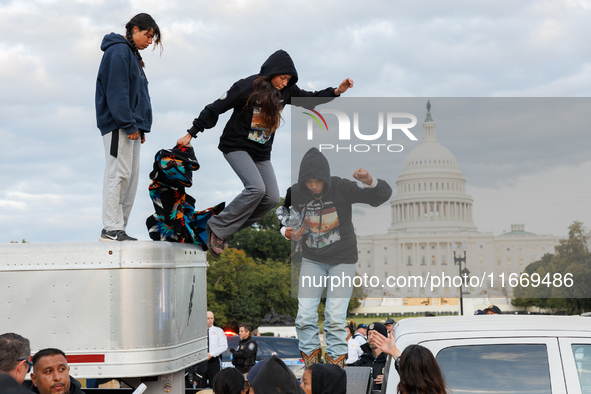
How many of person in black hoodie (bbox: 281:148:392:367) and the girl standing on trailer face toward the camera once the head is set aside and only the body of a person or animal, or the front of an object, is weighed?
1

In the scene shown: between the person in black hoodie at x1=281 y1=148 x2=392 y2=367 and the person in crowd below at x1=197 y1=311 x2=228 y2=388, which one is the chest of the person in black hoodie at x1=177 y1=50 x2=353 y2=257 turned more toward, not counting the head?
the person in black hoodie

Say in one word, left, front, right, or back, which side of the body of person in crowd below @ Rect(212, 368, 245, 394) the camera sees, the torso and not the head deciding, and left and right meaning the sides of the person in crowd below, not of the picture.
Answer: back

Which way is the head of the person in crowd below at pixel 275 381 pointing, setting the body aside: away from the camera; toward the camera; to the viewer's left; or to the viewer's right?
away from the camera

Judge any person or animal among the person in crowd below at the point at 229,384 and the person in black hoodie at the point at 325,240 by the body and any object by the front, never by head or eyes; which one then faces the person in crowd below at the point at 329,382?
the person in black hoodie

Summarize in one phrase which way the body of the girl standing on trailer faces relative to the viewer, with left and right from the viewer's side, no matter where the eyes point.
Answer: facing to the right of the viewer

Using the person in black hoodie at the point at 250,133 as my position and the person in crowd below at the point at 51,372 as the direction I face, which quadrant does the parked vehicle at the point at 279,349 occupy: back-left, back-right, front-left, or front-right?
back-right

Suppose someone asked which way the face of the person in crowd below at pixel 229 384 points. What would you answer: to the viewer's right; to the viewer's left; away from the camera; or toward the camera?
away from the camera

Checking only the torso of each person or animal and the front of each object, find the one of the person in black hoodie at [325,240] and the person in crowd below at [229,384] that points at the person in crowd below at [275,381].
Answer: the person in black hoodie

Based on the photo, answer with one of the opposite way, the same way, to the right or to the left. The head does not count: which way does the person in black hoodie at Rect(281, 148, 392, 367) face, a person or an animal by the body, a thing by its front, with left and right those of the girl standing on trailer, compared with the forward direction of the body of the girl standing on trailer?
to the right
